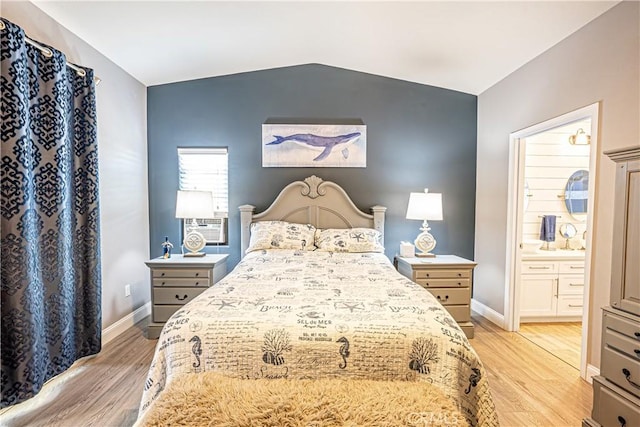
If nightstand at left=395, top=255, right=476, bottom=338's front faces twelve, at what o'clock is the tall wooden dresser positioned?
The tall wooden dresser is roughly at 11 o'clock from the nightstand.

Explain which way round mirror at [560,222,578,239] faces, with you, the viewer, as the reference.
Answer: facing the viewer

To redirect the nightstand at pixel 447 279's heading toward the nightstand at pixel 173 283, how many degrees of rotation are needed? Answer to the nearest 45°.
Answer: approximately 45° to its right

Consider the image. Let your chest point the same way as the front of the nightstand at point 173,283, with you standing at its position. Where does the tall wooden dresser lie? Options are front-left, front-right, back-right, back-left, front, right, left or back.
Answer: front-left

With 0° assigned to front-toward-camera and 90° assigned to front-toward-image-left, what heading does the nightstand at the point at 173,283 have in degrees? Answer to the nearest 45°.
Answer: approximately 0°

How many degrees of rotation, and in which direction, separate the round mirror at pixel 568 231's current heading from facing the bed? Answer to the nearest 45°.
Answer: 0° — it already faces it

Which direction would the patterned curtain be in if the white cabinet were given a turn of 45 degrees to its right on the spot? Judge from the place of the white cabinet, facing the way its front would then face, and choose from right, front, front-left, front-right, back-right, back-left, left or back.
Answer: front

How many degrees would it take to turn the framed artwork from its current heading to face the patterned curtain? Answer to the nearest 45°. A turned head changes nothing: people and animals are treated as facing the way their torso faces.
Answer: approximately 45° to its right

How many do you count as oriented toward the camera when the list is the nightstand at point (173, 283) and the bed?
2

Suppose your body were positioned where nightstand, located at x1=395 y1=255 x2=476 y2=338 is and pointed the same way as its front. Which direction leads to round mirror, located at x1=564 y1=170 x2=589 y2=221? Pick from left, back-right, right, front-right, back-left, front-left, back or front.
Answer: back-left

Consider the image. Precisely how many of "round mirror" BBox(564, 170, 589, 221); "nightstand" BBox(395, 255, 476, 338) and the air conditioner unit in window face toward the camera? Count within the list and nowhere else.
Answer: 3

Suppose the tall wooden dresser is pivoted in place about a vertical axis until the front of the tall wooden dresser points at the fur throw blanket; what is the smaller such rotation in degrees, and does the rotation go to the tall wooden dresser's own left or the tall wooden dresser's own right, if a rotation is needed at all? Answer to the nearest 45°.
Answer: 0° — it already faces it

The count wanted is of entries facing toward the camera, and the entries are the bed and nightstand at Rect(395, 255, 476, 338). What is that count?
2

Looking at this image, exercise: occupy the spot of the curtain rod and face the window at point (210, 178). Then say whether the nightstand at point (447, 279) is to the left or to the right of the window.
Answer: right

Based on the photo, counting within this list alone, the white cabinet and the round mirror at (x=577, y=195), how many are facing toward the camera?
2

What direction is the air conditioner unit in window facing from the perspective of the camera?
toward the camera
